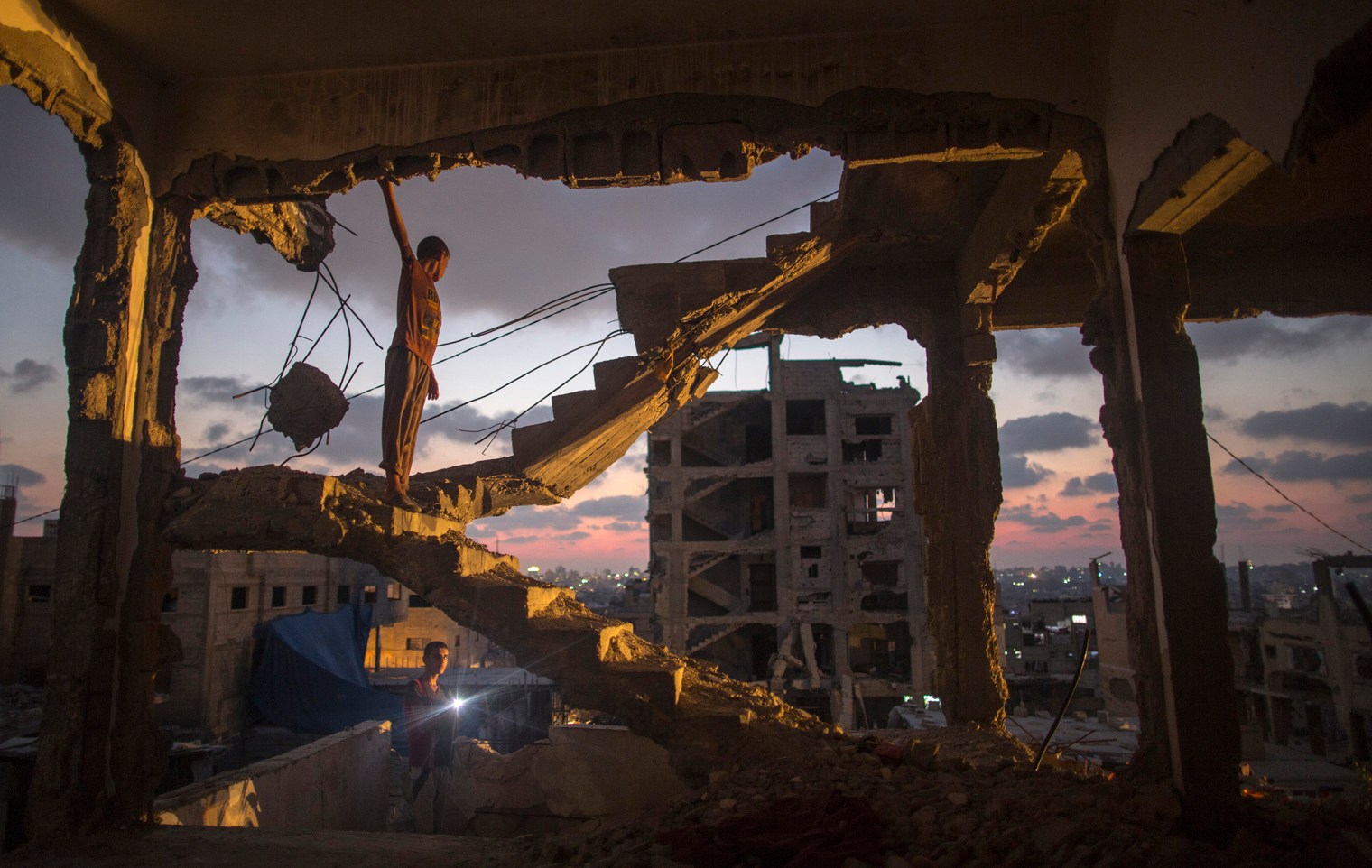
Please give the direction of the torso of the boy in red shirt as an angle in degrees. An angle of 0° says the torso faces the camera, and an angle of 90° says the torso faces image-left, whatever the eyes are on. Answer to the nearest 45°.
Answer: approximately 315°

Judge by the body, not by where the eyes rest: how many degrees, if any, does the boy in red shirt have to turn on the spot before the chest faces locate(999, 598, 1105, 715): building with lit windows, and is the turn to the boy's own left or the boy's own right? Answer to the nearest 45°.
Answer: approximately 90° to the boy's own left

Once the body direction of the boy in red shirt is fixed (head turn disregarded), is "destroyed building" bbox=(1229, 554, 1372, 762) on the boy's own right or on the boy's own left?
on the boy's own left

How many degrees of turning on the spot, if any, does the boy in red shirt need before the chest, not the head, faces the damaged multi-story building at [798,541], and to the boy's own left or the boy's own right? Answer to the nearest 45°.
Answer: approximately 90° to the boy's own left

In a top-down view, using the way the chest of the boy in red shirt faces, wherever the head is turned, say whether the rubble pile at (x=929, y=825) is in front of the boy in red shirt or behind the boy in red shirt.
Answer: in front

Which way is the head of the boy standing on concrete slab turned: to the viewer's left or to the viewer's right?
to the viewer's right

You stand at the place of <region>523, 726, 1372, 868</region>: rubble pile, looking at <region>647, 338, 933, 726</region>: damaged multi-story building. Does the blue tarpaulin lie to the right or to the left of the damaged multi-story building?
left
